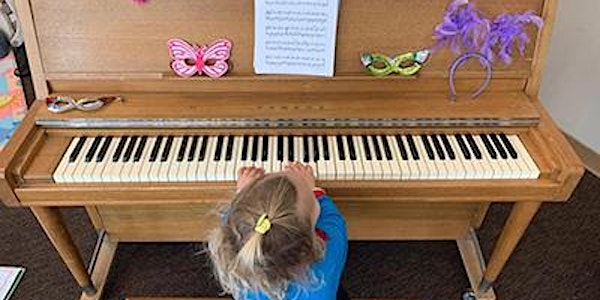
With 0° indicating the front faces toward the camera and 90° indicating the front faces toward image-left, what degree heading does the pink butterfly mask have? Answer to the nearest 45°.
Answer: approximately 0°

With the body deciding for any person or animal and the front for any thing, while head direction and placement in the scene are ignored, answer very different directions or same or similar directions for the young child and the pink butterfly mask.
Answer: very different directions

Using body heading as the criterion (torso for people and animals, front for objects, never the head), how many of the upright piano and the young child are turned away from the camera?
1

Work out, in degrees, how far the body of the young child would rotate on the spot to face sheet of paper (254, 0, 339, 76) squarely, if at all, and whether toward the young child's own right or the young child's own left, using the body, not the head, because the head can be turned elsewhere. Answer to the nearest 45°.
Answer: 0° — they already face it

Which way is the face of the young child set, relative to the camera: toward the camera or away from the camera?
away from the camera

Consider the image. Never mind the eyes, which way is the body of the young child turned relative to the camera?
away from the camera

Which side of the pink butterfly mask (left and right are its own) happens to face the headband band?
left
